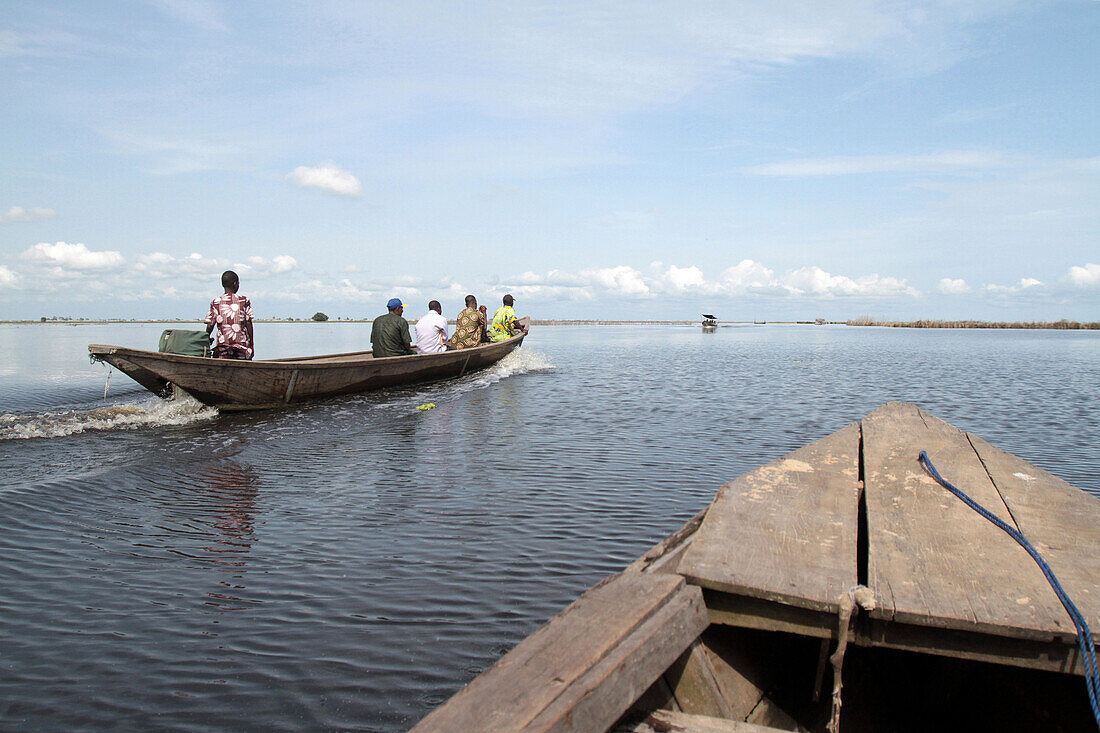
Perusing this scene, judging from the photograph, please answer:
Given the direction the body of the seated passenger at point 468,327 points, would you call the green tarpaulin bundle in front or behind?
behind

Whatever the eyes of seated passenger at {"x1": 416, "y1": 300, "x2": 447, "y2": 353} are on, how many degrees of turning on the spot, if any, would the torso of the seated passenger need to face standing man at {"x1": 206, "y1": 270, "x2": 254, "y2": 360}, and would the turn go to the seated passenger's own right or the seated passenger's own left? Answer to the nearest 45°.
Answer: approximately 180°

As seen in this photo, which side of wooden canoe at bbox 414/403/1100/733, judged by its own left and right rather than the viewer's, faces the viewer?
back

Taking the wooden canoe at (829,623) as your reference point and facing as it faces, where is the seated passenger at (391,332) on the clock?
The seated passenger is roughly at 11 o'clock from the wooden canoe.

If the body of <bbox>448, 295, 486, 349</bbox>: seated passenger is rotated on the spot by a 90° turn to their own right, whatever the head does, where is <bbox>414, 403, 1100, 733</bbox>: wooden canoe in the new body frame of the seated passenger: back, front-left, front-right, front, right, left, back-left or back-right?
front-right

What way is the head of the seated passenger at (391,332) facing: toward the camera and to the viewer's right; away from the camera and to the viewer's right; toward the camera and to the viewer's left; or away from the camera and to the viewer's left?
away from the camera and to the viewer's right

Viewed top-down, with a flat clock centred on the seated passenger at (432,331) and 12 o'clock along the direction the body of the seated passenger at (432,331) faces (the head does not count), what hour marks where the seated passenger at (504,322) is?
the seated passenger at (504,322) is roughly at 11 o'clock from the seated passenger at (432,331).

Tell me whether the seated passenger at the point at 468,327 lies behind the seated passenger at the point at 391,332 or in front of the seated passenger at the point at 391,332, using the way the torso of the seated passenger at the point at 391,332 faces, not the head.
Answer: in front

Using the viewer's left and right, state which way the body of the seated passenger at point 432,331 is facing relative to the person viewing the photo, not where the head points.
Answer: facing away from the viewer and to the right of the viewer

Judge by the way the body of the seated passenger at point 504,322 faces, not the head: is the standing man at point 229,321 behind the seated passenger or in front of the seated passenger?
behind

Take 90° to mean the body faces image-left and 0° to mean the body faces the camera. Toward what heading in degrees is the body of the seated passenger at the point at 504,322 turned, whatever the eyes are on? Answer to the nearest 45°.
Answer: approximately 225°

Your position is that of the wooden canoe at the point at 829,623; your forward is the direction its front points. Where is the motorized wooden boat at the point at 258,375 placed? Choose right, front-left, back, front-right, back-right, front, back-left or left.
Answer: front-left

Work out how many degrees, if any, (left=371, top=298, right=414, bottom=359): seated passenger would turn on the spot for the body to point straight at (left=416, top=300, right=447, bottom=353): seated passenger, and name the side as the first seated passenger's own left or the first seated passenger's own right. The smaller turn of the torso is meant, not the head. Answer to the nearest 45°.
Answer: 0° — they already face them

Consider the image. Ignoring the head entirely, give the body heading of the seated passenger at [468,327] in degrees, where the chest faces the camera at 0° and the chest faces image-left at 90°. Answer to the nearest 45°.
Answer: approximately 225°
